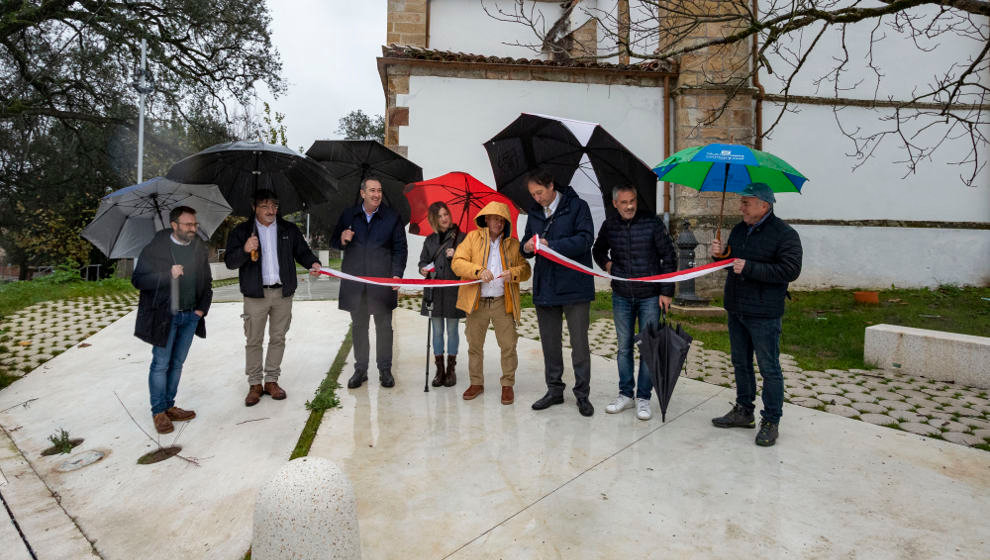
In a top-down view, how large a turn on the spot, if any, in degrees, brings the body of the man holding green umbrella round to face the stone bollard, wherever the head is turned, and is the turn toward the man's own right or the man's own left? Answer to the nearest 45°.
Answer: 0° — they already face it

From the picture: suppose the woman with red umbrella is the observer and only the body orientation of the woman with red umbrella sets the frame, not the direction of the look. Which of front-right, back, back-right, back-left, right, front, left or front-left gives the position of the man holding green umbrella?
front-left

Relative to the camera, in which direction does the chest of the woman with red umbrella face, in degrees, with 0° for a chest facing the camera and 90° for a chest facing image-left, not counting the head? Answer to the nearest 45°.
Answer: approximately 0°

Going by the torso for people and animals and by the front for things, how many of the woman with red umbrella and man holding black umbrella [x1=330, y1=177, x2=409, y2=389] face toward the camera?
2

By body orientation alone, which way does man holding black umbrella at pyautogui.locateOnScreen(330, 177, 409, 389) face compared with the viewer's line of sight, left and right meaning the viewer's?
facing the viewer

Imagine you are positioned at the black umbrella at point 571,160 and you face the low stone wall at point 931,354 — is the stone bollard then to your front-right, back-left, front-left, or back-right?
back-right

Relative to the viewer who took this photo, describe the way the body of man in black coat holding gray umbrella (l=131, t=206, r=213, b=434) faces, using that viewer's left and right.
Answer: facing the viewer and to the right of the viewer

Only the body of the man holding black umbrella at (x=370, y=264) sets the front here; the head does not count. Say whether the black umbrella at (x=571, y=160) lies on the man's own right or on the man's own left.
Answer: on the man's own left

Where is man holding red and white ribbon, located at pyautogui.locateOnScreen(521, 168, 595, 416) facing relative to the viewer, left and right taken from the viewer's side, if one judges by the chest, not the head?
facing the viewer and to the left of the viewer

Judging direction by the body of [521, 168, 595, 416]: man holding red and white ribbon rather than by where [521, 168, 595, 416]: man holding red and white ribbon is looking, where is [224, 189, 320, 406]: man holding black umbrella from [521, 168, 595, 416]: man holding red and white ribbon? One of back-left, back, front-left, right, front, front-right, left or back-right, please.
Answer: front-right
